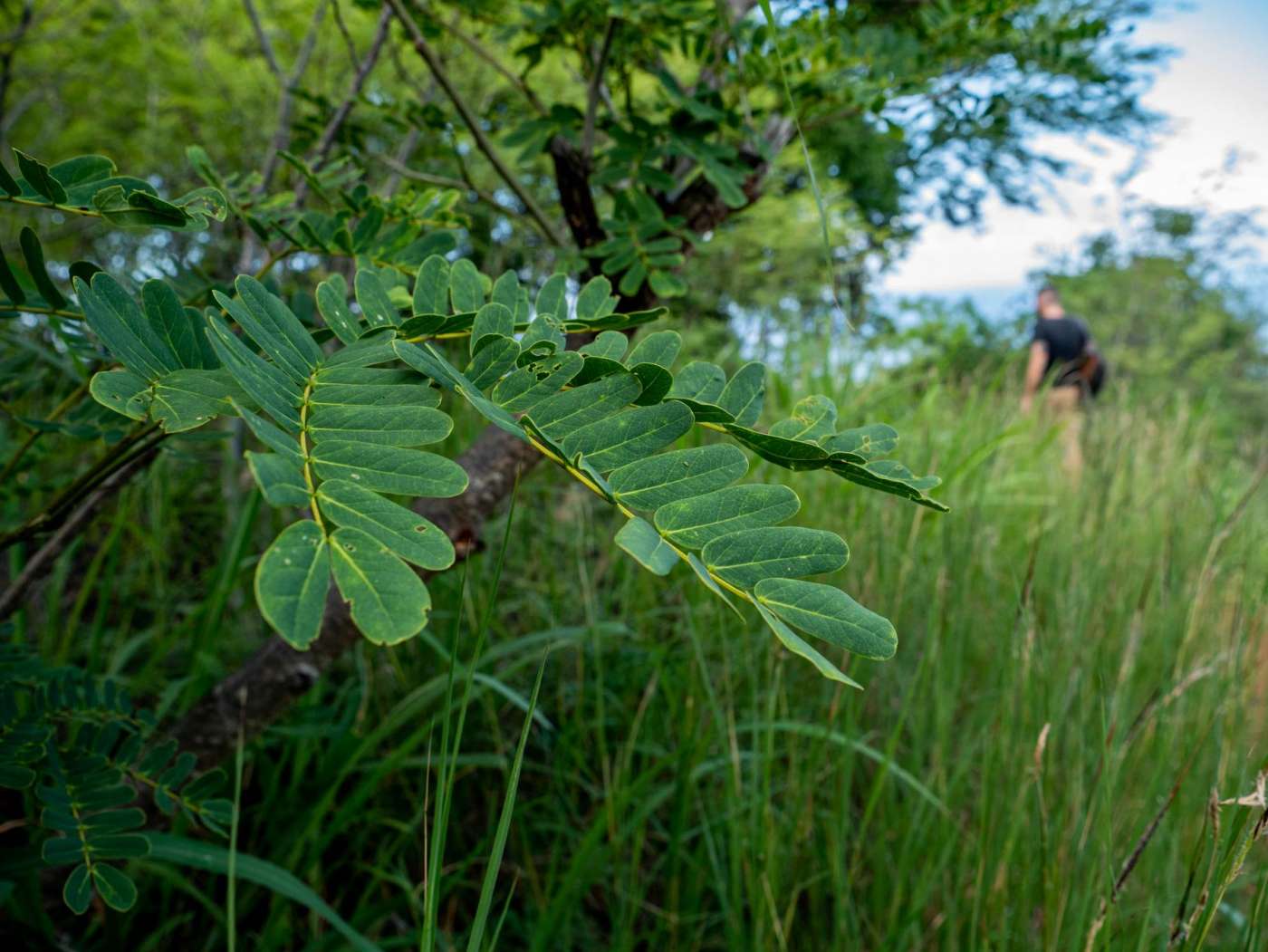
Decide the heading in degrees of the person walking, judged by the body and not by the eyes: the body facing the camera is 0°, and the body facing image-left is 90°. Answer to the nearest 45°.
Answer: approximately 135°
